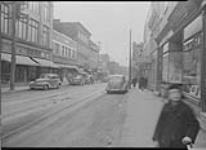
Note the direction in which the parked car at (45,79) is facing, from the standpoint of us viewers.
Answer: facing the viewer and to the left of the viewer

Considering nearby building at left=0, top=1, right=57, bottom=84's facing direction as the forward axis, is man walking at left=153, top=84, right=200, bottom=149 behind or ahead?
ahead

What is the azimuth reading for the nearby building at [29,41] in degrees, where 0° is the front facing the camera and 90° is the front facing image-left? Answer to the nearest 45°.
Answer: approximately 315°

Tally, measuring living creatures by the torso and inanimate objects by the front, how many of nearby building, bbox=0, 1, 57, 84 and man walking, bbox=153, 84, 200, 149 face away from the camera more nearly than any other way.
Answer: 0

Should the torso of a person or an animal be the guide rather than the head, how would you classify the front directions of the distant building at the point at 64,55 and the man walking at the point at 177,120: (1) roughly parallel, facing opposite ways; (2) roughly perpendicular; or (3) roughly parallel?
roughly perpendicular

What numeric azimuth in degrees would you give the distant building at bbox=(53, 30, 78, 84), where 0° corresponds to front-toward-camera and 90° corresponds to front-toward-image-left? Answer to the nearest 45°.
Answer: approximately 315°

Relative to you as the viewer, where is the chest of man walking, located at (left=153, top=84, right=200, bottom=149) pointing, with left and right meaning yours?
facing the viewer

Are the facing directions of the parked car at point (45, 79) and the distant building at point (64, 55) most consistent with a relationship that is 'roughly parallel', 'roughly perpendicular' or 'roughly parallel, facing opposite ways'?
roughly perpendicular

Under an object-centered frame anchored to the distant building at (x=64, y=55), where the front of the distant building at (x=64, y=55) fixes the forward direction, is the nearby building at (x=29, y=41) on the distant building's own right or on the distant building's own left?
on the distant building's own right
